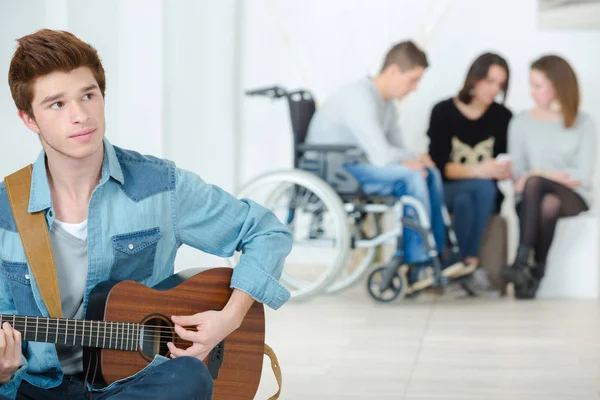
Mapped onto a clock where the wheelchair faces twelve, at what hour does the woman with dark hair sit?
The woman with dark hair is roughly at 11 o'clock from the wheelchair.

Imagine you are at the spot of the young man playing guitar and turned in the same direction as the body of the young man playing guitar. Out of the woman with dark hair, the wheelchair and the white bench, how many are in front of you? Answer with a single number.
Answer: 0

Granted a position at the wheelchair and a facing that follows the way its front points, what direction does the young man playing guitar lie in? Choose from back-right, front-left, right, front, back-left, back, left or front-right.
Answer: right

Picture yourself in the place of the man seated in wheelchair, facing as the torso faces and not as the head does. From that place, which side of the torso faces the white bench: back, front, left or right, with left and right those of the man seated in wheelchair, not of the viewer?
front

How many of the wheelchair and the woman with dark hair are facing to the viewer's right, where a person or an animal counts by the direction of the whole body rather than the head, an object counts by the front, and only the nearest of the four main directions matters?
1

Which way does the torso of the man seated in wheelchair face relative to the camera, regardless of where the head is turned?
to the viewer's right

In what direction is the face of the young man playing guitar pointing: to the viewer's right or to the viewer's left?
to the viewer's right

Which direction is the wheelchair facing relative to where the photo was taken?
to the viewer's right

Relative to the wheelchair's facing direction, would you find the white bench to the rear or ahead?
ahead

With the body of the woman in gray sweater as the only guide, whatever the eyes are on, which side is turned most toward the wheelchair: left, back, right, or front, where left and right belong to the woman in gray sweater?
front

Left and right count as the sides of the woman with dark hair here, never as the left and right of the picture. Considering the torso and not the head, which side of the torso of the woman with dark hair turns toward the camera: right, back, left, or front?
front

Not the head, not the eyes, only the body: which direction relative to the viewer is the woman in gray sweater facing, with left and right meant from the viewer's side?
facing the viewer and to the left of the viewer
